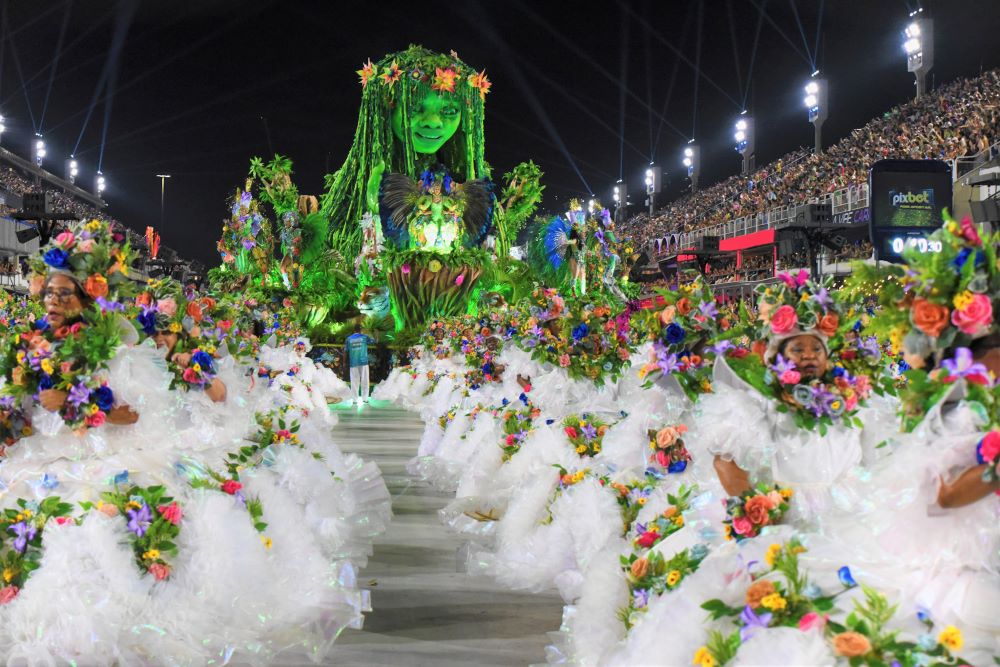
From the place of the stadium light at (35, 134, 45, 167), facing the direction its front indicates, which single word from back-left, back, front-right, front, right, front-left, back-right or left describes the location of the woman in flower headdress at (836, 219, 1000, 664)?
front-right

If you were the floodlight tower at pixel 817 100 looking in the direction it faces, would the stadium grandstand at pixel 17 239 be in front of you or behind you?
in front

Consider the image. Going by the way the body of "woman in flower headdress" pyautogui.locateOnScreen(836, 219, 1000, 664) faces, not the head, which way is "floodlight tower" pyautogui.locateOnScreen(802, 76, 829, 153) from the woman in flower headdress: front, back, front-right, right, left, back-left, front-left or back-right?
back-left

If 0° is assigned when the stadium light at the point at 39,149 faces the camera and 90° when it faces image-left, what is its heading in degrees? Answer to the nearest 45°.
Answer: approximately 315°

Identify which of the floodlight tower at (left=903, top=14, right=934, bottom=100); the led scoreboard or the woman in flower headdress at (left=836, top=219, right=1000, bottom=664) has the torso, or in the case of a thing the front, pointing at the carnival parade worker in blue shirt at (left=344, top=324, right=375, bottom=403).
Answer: the floodlight tower

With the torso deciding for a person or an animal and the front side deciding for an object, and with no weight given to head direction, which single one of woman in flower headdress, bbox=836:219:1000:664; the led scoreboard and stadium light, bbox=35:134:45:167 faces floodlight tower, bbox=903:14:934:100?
the stadium light

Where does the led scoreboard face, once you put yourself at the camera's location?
facing the viewer

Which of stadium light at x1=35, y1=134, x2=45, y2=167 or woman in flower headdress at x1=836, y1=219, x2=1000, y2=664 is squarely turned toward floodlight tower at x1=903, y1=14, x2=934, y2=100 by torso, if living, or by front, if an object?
the stadium light

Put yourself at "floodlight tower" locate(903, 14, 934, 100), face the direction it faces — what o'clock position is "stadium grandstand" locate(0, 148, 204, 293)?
The stadium grandstand is roughly at 1 o'clock from the floodlight tower.

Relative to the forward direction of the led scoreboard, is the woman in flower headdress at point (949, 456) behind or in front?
in front

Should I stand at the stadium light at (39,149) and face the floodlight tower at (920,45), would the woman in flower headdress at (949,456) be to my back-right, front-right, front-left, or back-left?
front-right

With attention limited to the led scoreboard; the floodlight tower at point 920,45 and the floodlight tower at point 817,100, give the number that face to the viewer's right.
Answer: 0

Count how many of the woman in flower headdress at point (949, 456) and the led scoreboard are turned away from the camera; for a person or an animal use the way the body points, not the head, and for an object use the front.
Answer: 0

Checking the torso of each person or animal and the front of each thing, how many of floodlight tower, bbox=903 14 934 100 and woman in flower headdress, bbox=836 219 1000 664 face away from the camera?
0
